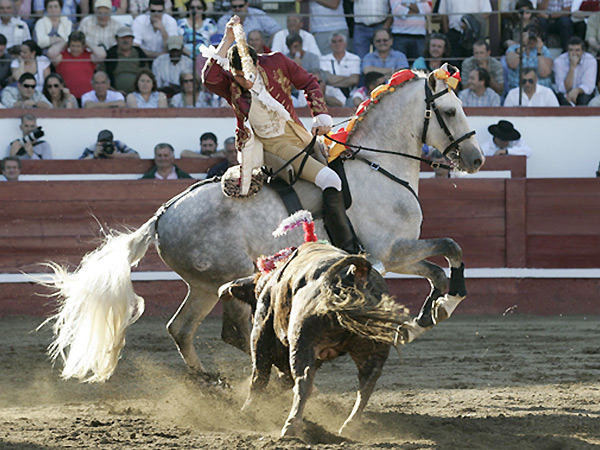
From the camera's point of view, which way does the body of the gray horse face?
to the viewer's right

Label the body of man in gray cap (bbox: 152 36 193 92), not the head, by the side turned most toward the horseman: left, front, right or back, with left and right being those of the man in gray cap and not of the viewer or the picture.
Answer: front

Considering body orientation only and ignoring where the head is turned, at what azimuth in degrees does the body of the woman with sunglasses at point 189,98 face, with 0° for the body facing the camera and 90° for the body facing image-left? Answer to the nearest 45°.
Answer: approximately 0°

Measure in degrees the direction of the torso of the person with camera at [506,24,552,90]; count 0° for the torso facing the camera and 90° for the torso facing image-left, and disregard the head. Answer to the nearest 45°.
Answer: approximately 0°

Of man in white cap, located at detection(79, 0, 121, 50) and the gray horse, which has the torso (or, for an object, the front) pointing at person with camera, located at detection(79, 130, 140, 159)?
the man in white cap

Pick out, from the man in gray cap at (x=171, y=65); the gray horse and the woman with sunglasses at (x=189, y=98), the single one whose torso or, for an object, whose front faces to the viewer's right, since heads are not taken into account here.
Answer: the gray horse

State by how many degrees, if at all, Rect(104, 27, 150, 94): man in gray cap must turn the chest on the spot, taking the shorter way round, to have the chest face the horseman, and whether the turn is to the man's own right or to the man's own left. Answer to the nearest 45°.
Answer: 0° — they already face them

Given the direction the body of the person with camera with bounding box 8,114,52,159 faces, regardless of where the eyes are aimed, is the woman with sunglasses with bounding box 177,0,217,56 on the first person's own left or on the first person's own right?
on the first person's own left

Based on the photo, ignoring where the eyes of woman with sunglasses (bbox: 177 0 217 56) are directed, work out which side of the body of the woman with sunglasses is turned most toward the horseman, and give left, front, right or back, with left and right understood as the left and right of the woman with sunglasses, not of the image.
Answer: front
